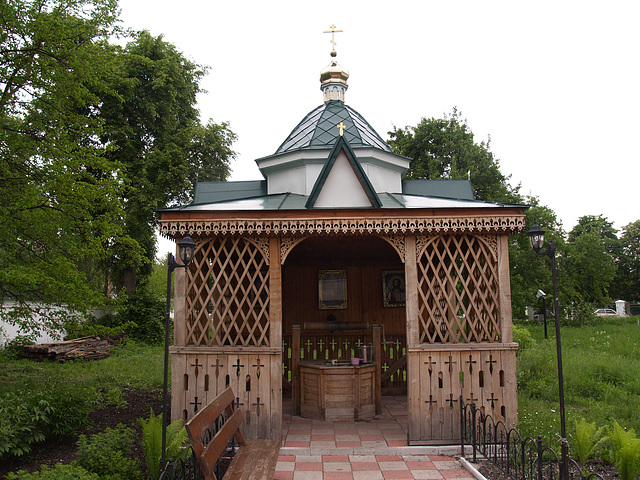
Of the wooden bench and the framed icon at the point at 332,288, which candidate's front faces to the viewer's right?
the wooden bench

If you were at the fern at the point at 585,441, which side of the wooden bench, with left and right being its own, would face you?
front

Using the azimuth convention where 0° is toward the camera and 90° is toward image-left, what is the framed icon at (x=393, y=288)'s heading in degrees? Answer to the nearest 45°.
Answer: approximately 0°

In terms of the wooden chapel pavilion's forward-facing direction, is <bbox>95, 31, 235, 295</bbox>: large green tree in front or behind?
behind

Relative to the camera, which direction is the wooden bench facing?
to the viewer's right

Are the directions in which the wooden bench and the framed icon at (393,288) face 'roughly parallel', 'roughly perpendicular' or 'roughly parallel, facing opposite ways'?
roughly perpendicular

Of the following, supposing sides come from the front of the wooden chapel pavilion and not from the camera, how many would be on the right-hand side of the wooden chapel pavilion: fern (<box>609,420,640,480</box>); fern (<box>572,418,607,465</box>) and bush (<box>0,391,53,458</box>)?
1

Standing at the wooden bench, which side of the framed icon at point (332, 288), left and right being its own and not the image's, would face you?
front

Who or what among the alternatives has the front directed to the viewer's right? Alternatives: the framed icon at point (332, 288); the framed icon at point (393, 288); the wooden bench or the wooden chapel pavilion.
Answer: the wooden bench

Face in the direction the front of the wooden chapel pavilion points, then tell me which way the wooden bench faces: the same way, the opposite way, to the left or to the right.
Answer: to the left

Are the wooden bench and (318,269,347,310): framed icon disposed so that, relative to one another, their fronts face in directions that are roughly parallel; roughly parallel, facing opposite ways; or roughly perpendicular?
roughly perpendicular
